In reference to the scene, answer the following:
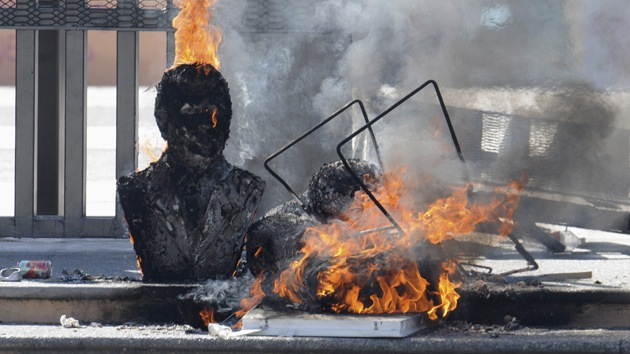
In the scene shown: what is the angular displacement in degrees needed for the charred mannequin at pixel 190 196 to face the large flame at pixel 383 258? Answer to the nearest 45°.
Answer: approximately 45° to its left

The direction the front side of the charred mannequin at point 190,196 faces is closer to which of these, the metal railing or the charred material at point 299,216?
the charred material

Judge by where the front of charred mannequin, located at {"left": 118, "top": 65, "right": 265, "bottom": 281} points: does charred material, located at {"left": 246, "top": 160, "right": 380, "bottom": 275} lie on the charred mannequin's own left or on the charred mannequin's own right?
on the charred mannequin's own left

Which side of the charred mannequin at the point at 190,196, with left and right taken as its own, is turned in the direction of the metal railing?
back

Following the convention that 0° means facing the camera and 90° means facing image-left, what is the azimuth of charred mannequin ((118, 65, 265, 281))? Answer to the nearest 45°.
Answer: approximately 0°
